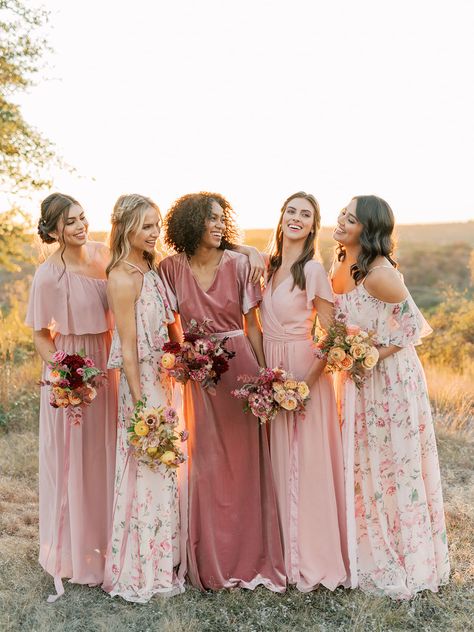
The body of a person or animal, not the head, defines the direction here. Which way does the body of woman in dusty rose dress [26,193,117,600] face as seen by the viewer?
toward the camera

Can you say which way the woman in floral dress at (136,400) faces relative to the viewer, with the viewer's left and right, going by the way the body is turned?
facing the viewer and to the right of the viewer

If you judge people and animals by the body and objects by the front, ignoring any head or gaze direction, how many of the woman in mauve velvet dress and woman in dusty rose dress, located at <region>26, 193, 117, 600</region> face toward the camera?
2

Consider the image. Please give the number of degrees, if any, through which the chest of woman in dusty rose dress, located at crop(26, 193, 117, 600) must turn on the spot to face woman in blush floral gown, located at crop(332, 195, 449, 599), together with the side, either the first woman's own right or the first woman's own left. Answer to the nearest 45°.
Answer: approximately 90° to the first woman's own left

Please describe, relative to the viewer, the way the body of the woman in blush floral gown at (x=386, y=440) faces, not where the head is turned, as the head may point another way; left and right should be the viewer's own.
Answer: facing the viewer and to the left of the viewer

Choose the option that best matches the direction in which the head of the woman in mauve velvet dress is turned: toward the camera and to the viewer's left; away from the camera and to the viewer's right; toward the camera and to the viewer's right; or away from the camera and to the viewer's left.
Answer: toward the camera and to the viewer's right

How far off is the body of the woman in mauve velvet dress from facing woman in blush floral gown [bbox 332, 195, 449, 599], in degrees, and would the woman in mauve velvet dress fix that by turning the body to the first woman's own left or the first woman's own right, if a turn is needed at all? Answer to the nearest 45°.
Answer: approximately 90° to the first woman's own left

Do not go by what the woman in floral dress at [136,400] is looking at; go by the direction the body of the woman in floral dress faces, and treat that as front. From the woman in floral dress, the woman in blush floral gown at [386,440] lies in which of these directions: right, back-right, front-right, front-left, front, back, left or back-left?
front-left

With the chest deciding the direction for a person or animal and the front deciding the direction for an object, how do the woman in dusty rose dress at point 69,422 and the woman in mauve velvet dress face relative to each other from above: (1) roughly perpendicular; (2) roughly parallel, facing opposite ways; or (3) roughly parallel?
roughly parallel

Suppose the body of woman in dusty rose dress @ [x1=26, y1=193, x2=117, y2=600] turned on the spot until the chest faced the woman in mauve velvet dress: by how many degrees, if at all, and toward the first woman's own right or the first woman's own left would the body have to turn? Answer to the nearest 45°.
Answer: approximately 90° to the first woman's own left

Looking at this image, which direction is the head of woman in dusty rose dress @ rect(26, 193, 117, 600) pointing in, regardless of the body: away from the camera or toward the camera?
toward the camera
